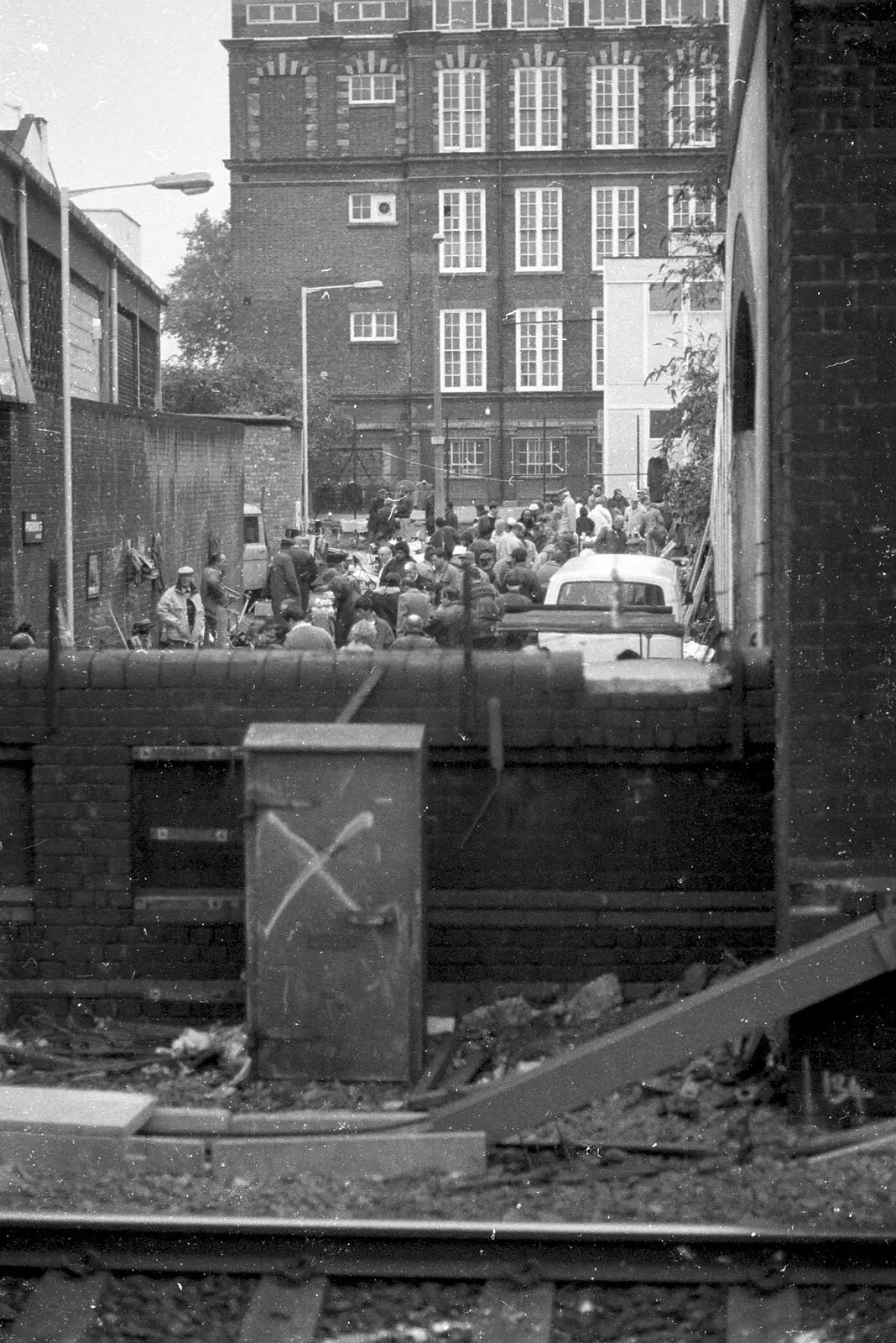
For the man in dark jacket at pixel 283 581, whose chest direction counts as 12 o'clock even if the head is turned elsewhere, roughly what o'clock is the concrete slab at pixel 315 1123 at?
The concrete slab is roughly at 6 o'clock from the man in dark jacket.

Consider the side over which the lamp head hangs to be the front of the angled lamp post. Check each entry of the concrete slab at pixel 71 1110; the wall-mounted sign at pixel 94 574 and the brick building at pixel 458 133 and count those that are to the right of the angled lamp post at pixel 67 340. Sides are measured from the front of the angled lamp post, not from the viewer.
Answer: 1

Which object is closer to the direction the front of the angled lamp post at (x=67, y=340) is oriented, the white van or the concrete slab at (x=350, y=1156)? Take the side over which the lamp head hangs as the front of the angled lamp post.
the white van

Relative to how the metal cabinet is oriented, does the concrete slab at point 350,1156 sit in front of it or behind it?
in front

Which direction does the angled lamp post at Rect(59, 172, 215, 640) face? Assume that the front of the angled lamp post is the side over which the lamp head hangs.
to the viewer's right

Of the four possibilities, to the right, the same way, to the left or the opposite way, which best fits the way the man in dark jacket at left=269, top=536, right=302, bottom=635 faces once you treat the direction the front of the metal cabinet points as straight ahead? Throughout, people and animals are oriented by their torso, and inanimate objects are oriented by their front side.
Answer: to the left

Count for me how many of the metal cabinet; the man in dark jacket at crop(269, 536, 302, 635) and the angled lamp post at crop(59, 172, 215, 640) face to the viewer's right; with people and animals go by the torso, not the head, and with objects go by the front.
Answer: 2

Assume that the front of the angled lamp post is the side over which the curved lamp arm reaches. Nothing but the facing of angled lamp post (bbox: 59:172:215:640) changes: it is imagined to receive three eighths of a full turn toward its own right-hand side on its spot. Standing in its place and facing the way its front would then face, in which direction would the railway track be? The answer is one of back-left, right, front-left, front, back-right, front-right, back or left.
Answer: front-left

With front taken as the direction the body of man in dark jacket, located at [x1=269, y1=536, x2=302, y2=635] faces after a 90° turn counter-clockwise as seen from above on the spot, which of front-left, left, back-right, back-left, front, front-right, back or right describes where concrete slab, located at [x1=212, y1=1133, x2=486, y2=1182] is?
back

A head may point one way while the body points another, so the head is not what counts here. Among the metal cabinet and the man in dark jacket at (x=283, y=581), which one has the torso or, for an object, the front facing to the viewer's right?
the man in dark jacket

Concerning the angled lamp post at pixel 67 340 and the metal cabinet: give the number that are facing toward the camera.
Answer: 1

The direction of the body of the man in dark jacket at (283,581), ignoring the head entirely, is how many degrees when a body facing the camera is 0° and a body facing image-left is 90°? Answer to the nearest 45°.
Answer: approximately 270°

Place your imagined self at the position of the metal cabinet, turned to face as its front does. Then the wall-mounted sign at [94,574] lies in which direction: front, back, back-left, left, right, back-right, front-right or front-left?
back
